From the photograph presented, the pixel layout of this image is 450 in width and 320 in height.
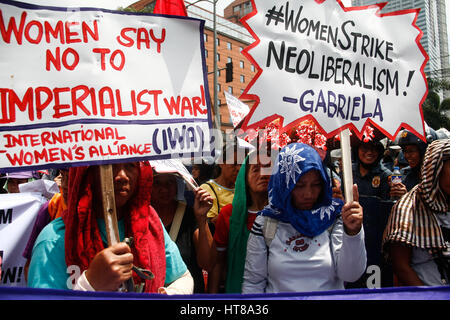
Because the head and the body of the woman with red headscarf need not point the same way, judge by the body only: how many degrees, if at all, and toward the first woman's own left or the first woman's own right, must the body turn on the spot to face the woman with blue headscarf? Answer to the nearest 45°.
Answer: approximately 90° to the first woman's own left

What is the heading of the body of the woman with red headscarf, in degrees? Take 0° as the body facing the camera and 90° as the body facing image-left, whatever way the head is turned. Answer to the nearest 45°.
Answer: approximately 0°

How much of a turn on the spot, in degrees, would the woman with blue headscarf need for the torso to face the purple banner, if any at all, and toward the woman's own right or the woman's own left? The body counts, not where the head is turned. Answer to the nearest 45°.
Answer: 0° — they already face it

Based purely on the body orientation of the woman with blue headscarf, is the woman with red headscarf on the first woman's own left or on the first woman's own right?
on the first woman's own right

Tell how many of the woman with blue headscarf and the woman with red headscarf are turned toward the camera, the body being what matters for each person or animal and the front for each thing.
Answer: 2

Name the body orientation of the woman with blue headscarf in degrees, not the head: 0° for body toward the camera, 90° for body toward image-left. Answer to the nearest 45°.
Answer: approximately 0°

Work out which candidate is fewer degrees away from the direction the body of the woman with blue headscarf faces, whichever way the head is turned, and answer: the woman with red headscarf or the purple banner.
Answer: the purple banner
